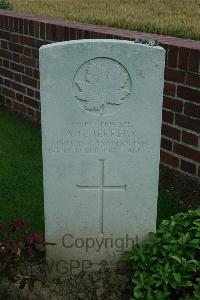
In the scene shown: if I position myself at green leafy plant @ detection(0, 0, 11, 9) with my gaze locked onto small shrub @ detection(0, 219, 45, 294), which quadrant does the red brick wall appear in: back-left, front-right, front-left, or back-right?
front-left

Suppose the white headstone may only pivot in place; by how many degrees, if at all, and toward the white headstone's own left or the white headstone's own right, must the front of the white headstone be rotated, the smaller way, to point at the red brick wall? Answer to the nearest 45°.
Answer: approximately 180°

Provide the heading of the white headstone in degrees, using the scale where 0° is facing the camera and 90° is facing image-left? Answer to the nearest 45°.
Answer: approximately 0°

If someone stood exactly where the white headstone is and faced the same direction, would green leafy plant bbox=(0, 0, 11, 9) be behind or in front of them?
behind
